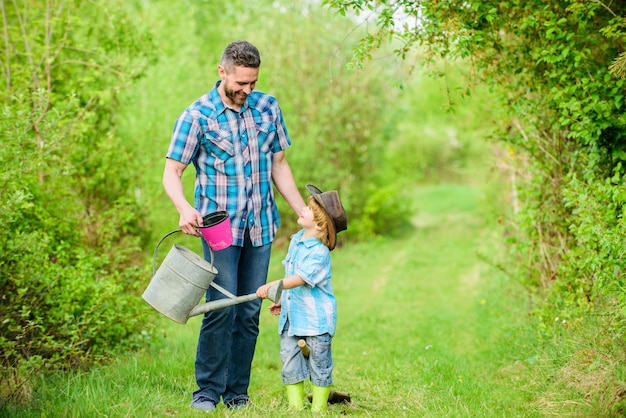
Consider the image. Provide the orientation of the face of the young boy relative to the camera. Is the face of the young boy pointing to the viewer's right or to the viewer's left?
to the viewer's left

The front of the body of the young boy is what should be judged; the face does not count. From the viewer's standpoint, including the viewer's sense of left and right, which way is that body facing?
facing the viewer and to the left of the viewer

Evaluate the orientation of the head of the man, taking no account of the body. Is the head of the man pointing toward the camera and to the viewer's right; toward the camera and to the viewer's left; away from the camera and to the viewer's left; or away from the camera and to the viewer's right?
toward the camera and to the viewer's right
